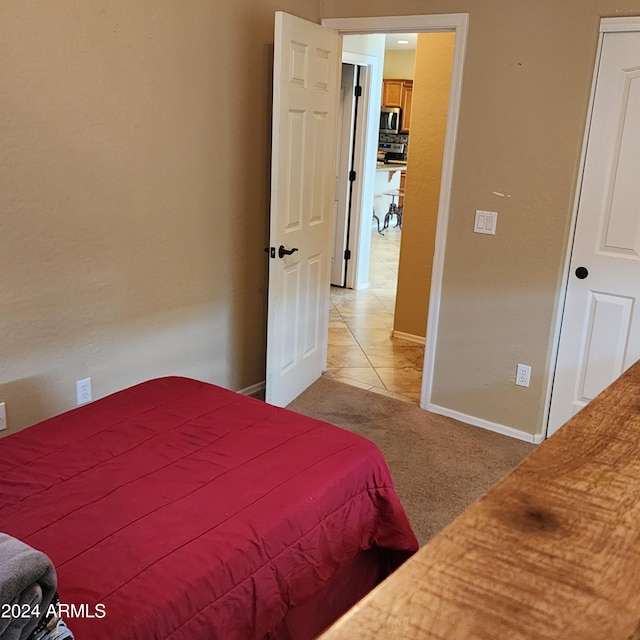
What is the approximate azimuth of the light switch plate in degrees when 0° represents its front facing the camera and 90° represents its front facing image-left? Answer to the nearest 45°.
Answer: approximately 0°

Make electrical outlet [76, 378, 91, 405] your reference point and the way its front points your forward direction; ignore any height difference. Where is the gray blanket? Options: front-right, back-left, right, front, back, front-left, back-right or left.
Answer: front-right

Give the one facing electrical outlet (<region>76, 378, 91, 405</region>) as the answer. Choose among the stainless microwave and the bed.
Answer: the stainless microwave

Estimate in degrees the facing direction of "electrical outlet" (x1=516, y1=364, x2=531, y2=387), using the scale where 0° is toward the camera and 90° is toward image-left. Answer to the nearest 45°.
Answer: approximately 0°

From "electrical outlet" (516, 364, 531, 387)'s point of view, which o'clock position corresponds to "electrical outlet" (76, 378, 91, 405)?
"electrical outlet" (76, 378, 91, 405) is roughly at 2 o'clock from "electrical outlet" (516, 364, 531, 387).

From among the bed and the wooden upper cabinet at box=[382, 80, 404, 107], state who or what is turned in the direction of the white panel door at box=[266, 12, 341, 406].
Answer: the wooden upper cabinet

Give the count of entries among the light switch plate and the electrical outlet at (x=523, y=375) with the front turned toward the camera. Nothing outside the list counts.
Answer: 2

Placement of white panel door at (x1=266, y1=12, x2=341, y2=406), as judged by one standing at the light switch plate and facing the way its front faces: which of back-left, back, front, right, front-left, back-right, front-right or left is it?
right

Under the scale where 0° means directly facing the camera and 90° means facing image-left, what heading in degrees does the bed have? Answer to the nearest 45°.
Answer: approximately 315°
